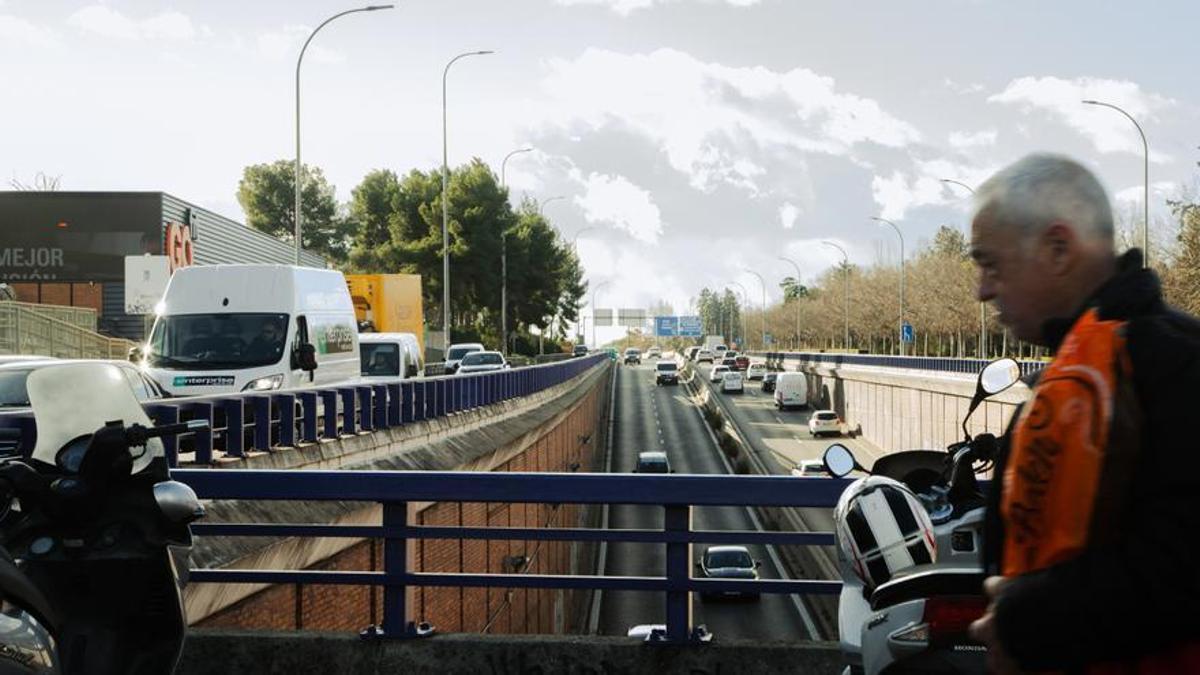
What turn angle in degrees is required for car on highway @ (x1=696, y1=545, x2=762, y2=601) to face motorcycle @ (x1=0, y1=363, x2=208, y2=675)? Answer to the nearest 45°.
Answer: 0° — it already faces it

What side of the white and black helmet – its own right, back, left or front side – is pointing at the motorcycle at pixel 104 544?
left

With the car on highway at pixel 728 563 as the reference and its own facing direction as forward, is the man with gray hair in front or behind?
in front

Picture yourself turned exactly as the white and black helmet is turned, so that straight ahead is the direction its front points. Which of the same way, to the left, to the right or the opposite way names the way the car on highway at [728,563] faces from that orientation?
the opposite way

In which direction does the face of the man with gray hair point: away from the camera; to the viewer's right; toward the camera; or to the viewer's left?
to the viewer's left

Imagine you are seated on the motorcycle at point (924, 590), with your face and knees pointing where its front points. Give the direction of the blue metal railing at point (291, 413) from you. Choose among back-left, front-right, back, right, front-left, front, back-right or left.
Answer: front

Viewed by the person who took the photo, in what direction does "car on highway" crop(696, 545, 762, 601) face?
facing the viewer

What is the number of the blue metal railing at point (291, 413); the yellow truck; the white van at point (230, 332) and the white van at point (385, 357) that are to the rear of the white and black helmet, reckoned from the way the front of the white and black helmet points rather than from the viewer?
0

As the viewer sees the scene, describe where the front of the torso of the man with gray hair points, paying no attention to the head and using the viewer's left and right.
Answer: facing to the left of the viewer

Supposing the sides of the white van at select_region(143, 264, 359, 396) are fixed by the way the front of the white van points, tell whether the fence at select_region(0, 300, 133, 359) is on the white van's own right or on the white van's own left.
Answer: on the white van's own right

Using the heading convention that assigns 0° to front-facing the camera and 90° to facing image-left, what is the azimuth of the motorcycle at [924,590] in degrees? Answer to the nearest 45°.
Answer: approximately 135°

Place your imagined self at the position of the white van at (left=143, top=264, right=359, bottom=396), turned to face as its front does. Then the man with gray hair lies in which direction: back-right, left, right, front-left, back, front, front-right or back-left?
front-left

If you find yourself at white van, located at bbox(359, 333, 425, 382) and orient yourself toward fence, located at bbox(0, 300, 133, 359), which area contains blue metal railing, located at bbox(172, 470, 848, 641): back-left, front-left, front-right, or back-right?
back-left

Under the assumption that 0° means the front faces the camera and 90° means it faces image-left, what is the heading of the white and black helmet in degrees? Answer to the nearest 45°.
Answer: approximately 180°

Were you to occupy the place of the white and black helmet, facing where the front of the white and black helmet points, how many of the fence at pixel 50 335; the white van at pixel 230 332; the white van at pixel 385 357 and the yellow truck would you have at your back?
0
